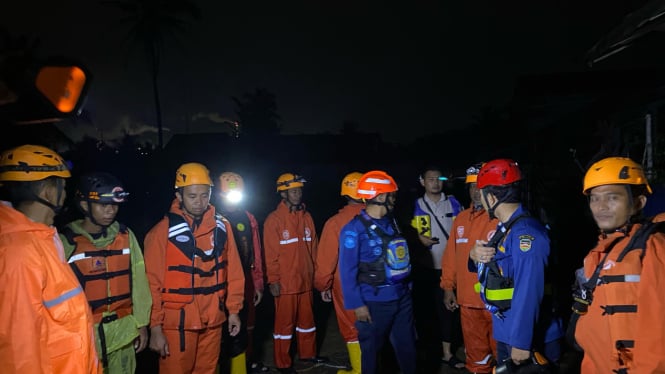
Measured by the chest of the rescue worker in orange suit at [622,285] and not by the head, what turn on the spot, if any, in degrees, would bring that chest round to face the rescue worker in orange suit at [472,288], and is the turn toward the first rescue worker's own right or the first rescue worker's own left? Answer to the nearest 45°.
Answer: approximately 90° to the first rescue worker's own right

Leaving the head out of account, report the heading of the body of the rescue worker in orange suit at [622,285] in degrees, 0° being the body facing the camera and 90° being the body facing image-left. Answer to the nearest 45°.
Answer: approximately 45°

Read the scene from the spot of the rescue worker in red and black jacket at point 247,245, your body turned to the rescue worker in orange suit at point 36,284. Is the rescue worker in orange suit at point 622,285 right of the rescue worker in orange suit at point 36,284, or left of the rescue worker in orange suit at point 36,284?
left

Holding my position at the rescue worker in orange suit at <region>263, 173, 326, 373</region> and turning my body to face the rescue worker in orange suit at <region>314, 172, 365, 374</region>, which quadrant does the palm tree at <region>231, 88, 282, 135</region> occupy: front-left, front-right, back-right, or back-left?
back-left

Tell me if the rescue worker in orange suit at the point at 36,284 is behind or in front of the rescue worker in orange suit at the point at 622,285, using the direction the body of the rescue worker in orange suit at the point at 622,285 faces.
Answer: in front

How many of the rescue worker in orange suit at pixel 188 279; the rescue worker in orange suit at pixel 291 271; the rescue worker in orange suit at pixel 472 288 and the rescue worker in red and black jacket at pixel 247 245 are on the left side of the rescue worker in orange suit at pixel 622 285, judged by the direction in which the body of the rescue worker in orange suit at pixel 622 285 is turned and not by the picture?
0

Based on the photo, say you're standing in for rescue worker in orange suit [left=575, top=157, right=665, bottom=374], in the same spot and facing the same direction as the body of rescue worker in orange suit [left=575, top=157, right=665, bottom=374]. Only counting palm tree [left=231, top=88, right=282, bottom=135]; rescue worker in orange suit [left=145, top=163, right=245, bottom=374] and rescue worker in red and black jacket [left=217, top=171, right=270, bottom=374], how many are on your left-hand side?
0

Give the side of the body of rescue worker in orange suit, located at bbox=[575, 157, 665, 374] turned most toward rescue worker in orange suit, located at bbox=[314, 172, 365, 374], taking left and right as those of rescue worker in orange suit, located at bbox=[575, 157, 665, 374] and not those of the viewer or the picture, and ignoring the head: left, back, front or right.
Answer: right

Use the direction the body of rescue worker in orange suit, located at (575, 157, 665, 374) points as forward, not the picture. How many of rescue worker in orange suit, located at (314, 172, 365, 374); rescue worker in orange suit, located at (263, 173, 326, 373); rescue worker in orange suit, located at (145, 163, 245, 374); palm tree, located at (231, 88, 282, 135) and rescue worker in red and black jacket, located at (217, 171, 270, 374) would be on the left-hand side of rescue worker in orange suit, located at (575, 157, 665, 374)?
0

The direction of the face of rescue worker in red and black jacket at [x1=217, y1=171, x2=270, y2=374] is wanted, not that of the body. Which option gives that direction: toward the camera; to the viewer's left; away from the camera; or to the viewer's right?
toward the camera

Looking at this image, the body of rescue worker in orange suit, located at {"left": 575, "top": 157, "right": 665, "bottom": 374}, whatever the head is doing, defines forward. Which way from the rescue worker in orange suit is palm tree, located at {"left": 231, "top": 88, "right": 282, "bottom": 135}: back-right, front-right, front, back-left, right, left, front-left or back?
right

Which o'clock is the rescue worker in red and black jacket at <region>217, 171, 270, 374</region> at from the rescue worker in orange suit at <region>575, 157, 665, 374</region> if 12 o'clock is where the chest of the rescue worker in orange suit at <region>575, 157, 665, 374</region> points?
the rescue worker in red and black jacket at <region>217, 171, 270, 374</region> is roughly at 2 o'clock from the rescue worker in orange suit at <region>575, 157, 665, 374</region>.

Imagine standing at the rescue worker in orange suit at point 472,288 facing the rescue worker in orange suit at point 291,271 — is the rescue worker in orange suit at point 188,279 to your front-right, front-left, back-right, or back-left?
front-left

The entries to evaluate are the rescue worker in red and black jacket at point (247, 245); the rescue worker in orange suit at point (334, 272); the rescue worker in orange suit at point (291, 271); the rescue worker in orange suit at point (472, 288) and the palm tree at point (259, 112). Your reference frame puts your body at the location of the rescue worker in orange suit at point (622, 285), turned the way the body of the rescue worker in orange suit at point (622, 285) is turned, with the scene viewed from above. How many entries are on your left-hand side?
0

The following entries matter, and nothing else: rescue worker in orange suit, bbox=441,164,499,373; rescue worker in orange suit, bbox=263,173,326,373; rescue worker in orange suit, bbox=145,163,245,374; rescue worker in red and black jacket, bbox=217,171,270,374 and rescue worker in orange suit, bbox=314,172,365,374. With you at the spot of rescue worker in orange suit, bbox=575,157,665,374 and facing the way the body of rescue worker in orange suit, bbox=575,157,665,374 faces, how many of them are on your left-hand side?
0

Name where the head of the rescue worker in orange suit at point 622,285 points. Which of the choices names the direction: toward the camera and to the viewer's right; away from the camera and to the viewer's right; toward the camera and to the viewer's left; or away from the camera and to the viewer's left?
toward the camera and to the viewer's left

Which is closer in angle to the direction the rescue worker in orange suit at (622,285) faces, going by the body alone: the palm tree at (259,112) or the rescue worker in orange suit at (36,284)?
the rescue worker in orange suit
